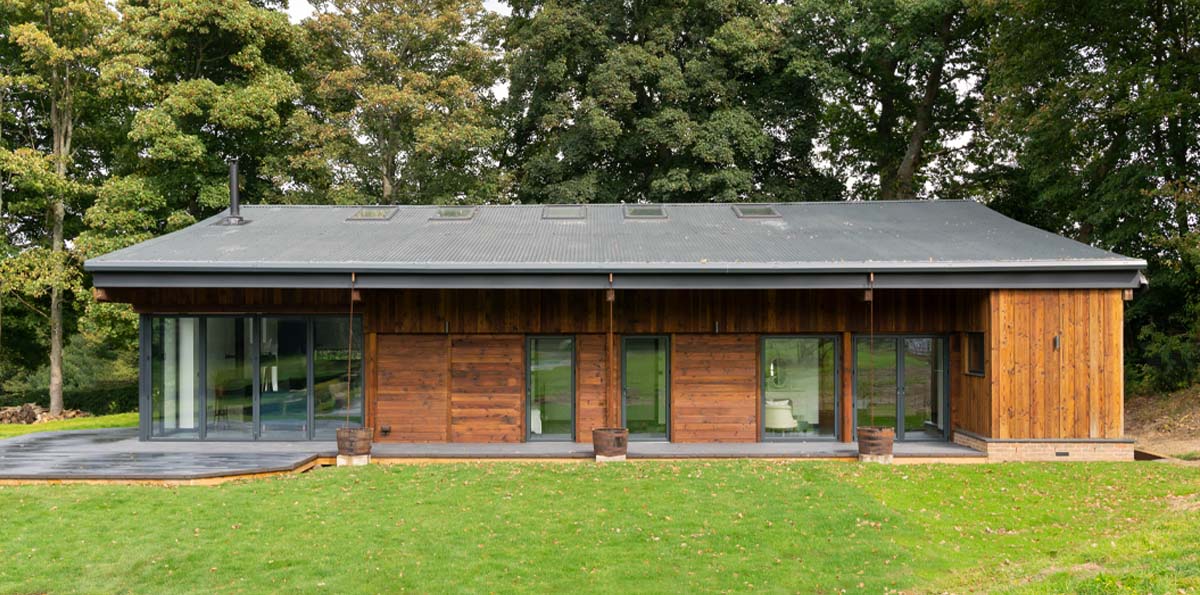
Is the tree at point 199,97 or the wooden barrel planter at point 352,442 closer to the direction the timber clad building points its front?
the wooden barrel planter

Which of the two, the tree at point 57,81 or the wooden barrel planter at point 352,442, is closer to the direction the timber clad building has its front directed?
the wooden barrel planter

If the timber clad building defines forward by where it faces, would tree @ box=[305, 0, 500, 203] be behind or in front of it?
behind

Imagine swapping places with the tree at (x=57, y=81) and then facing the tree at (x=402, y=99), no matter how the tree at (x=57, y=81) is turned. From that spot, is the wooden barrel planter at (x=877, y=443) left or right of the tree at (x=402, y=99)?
right

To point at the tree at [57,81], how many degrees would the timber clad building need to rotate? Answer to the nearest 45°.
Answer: approximately 135° to its right

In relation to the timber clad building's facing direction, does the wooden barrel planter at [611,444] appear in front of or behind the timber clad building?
in front

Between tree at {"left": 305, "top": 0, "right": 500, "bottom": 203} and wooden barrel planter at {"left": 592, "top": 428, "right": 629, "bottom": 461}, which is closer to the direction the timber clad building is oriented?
the wooden barrel planter

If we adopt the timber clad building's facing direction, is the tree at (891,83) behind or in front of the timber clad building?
behind

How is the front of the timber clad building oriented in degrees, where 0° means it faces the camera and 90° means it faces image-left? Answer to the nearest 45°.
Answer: approximately 0°

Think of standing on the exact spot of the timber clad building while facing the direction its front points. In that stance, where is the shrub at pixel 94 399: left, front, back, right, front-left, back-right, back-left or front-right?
back-right

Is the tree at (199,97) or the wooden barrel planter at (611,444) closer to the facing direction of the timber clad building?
the wooden barrel planter
